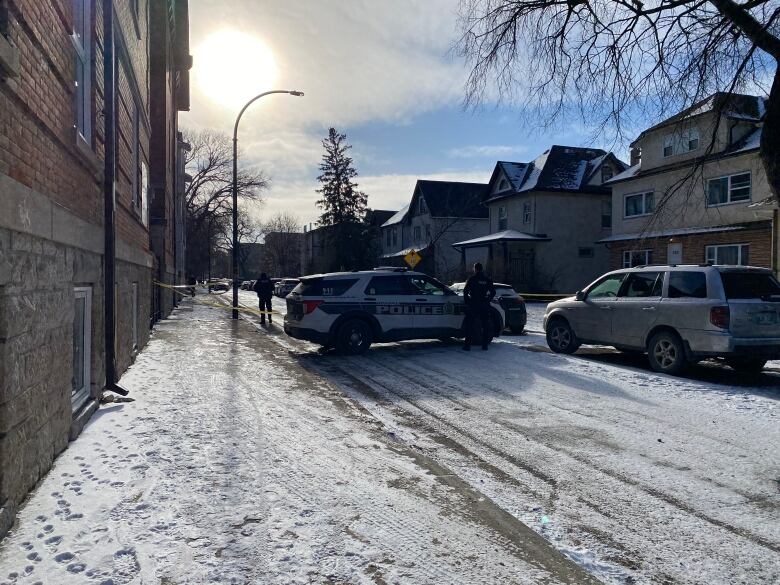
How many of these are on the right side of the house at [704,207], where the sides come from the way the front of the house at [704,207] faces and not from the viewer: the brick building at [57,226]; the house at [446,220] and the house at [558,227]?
2

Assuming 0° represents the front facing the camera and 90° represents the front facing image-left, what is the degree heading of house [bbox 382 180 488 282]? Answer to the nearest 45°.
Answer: approximately 45°

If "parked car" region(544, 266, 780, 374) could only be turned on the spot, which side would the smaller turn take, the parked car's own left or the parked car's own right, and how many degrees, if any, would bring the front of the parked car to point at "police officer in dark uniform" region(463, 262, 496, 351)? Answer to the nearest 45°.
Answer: approximately 45° to the parked car's own left

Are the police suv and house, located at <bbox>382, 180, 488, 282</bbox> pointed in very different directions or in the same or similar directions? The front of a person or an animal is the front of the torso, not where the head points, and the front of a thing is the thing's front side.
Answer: very different directions

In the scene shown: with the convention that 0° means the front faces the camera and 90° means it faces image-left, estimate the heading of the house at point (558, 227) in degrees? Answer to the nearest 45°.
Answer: approximately 45°

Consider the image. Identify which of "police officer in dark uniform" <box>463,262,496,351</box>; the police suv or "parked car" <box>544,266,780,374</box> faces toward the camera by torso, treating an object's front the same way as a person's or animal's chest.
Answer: the police officer in dark uniform

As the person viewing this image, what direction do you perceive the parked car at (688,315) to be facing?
facing away from the viewer and to the left of the viewer

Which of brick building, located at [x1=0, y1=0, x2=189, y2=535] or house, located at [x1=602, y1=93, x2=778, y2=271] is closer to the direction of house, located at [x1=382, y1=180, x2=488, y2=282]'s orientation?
the brick building

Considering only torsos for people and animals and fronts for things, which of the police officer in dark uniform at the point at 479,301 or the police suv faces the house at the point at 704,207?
the police suv

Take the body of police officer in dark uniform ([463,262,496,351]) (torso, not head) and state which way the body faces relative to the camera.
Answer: toward the camera
